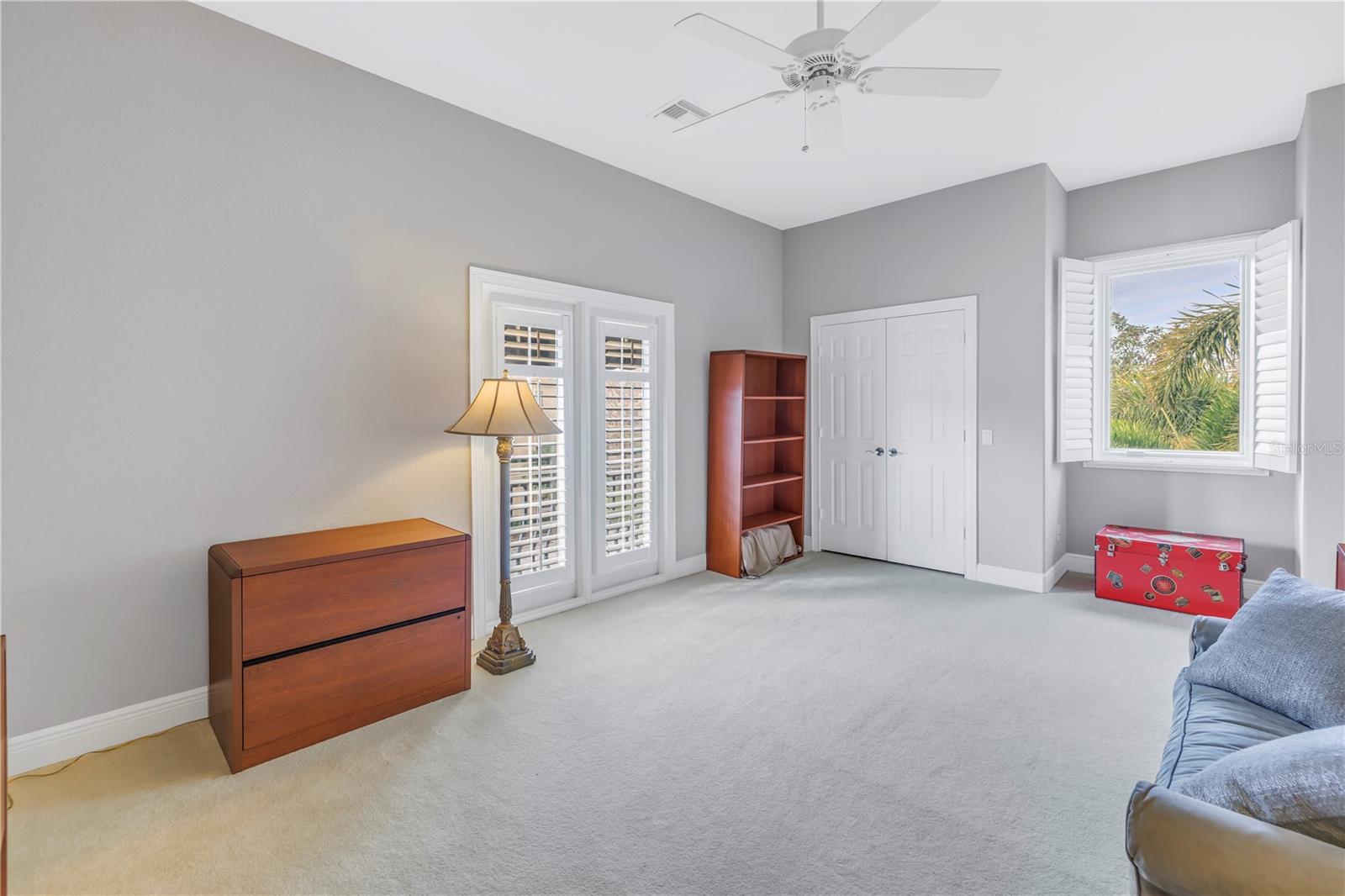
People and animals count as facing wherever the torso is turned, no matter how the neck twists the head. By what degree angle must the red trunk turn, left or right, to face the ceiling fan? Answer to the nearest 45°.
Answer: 0° — it already faces it

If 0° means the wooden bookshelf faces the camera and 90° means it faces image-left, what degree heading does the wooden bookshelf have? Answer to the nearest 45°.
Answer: approximately 315°

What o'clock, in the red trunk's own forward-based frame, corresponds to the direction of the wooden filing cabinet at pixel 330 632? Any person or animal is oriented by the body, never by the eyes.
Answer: The wooden filing cabinet is roughly at 1 o'clock from the red trunk.

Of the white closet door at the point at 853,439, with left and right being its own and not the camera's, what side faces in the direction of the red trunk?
left

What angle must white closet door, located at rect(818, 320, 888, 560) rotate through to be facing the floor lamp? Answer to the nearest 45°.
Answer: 0° — it already faces it

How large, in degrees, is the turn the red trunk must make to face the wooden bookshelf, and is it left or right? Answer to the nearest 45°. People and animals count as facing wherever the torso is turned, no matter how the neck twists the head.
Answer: approximately 90° to its right

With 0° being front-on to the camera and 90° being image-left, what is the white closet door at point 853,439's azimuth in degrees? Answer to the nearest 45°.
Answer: approximately 45°

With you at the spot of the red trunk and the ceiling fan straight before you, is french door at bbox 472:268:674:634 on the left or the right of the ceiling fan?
right

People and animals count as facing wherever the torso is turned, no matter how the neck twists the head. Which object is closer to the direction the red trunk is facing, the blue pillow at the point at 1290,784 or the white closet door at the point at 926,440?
the blue pillow
